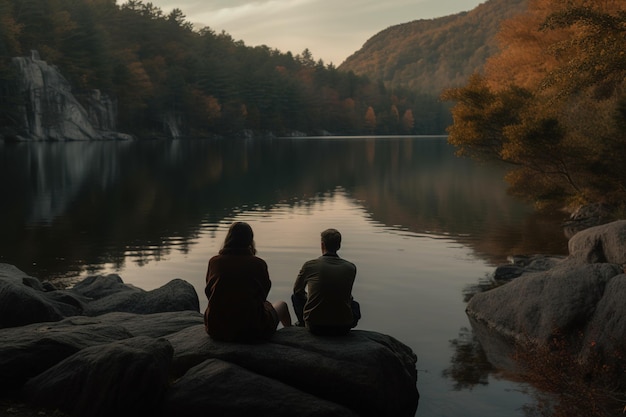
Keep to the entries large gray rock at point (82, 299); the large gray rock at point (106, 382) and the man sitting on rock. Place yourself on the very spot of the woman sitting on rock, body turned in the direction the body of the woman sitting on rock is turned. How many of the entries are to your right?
1

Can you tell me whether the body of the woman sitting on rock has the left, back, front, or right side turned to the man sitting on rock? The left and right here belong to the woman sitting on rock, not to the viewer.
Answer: right

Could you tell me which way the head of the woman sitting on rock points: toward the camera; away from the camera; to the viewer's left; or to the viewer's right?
away from the camera

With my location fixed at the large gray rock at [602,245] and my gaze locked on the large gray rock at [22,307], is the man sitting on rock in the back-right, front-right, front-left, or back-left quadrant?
front-left

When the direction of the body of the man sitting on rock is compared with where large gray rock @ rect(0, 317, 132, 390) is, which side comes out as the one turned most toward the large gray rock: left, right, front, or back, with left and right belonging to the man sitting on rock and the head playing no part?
left

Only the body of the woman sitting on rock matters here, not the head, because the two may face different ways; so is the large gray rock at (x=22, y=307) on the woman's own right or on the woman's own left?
on the woman's own left

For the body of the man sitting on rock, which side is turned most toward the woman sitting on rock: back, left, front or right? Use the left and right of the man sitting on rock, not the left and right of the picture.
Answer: left

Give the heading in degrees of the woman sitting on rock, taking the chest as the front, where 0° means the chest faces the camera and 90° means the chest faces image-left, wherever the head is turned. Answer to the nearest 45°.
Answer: approximately 180°

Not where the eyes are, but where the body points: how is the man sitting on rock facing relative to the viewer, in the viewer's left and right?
facing away from the viewer

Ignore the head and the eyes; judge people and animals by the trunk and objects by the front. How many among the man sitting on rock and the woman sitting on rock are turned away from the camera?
2

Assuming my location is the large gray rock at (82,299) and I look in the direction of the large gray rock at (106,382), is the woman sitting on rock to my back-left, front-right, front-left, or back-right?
front-left
